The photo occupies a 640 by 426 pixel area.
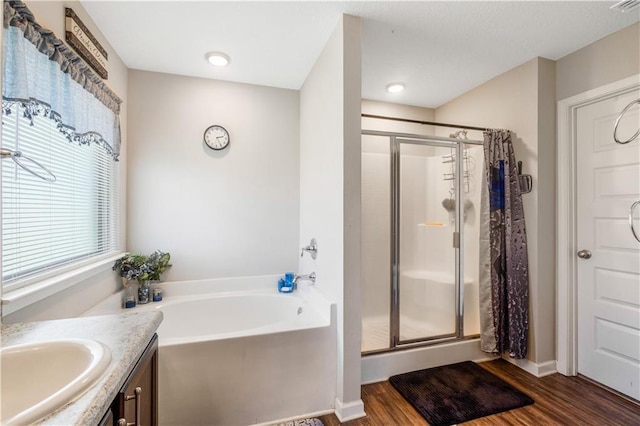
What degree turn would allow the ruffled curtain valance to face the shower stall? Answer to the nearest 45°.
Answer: approximately 45° to its left

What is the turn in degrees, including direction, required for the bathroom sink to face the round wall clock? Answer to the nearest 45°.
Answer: approximately 90° to its left

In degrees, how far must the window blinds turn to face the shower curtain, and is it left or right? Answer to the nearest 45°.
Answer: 0° — it already faces it

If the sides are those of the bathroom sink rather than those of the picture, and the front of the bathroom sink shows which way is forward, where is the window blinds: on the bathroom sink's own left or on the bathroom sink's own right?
on the bathroom sink's own left

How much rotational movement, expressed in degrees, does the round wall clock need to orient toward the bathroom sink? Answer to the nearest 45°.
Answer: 0° — it already faces it

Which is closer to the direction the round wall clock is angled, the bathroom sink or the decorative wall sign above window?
the bathroom sink

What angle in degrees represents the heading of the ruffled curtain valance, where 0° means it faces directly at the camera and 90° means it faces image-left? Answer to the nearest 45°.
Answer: approximately 315°

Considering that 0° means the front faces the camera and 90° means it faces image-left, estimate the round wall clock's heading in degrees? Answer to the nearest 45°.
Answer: approximately 0°

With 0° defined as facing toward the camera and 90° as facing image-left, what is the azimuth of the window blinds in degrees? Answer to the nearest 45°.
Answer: approximately 315°
